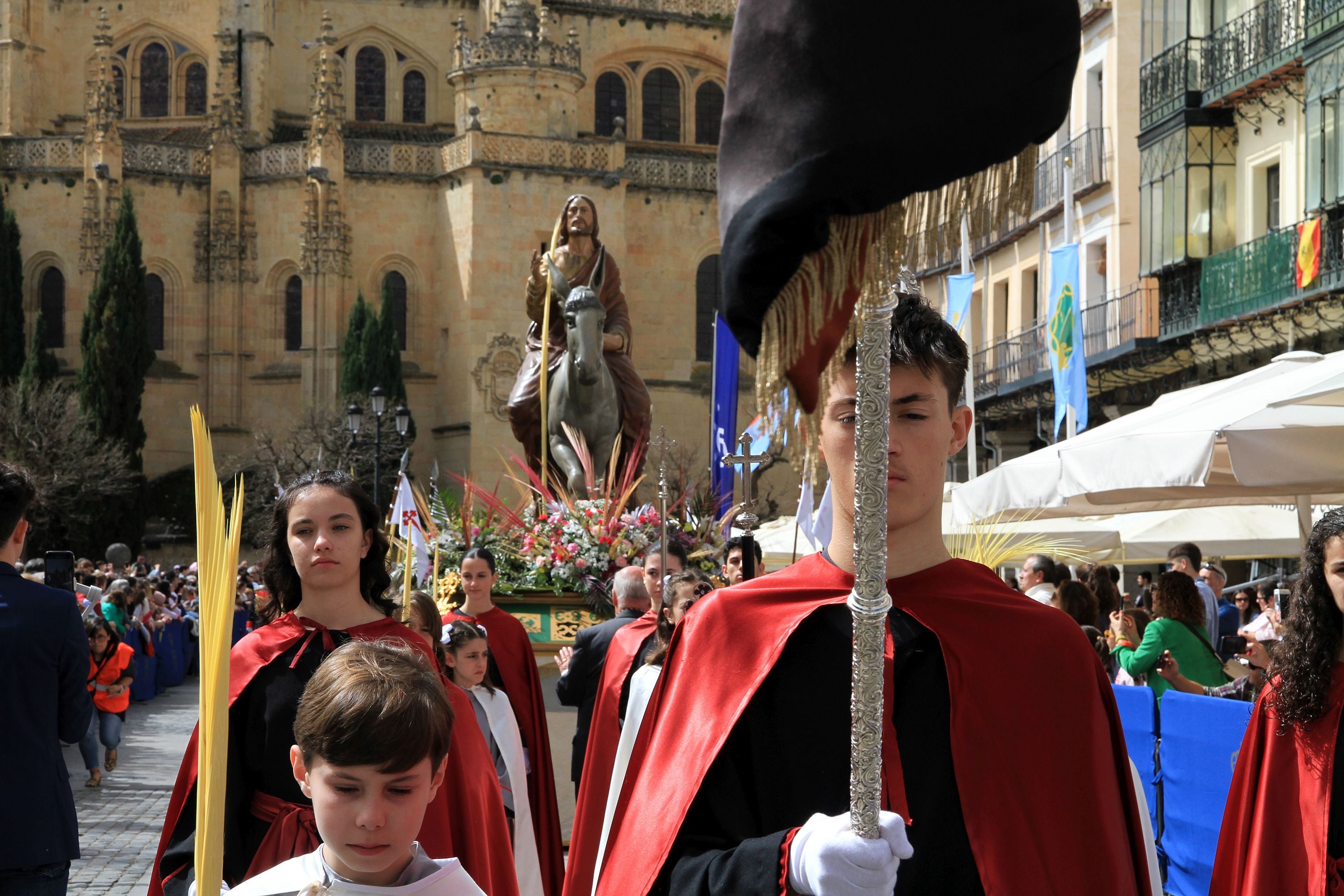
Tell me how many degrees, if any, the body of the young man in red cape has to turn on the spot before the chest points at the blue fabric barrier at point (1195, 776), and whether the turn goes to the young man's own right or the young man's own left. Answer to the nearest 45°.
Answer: approximately 180°

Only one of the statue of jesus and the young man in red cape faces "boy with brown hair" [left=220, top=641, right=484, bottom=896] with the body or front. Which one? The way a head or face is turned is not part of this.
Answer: the statue of jesus

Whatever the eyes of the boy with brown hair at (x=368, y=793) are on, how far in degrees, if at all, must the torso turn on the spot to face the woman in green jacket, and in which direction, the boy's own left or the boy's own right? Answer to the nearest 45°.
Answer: approximately 135° to the boy's own left

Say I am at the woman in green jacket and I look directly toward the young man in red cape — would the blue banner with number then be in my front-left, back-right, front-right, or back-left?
back-right

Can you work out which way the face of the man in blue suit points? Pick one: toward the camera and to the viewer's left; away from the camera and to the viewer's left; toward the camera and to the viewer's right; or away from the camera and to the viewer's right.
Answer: away from the camera and to the viewer's right
